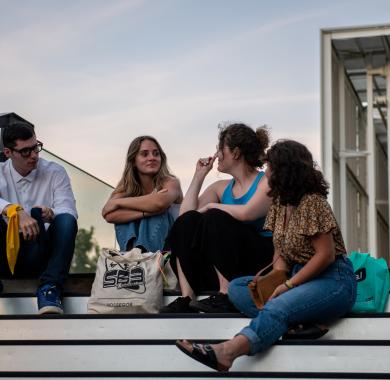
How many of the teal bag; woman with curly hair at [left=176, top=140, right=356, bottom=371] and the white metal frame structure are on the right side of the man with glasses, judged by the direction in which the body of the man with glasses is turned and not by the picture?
0

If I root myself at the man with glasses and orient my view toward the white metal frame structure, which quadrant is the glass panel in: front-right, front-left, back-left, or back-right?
front-left

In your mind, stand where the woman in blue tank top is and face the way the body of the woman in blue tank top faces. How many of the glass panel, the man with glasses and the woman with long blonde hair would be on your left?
0

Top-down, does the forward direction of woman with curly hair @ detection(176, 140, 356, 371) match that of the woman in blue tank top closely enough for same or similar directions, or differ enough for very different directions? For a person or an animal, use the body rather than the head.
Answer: same or similar directions

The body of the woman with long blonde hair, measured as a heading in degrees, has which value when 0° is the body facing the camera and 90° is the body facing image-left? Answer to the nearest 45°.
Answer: approximately 0°

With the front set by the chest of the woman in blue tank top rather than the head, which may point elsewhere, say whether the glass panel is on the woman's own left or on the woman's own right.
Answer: on the woman's own right

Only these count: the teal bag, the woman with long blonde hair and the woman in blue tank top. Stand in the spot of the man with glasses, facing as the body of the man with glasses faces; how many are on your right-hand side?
0

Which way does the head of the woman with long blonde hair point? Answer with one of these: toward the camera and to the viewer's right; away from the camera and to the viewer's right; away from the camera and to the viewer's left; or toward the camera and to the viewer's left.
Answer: toward the camera and to the viewer's right

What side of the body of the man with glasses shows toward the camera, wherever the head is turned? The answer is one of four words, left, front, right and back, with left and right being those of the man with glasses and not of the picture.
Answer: front

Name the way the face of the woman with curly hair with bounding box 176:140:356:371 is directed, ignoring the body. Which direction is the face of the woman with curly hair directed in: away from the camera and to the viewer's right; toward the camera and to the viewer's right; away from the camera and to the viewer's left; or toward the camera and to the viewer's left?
away from the camera and to the viewer's left

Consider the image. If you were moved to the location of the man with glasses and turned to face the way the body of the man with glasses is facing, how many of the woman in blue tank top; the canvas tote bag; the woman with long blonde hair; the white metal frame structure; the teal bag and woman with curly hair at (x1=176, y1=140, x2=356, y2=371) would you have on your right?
0

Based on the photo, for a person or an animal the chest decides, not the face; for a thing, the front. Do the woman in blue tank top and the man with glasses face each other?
no

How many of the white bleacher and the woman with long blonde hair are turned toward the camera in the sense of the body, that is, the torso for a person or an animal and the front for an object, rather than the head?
2

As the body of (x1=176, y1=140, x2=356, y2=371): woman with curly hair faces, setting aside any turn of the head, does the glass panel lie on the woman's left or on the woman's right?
on the woman's right

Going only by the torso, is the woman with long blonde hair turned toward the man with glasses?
no

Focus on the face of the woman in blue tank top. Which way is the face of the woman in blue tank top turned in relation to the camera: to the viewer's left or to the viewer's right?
to the viewer's left

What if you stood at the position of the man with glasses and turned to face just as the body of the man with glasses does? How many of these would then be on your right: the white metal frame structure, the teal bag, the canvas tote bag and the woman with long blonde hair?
0

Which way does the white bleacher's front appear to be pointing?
toward the camera

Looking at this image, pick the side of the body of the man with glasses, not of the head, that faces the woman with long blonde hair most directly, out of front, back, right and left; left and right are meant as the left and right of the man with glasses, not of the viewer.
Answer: left

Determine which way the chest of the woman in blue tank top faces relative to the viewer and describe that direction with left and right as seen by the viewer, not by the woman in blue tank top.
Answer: facing the viewer and to the left of the viewer
